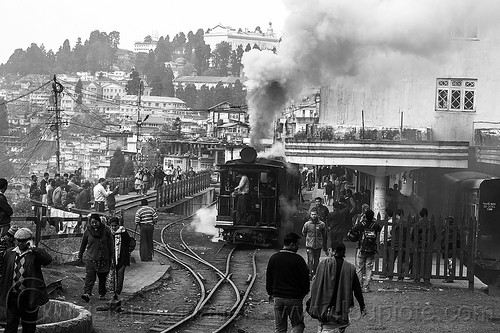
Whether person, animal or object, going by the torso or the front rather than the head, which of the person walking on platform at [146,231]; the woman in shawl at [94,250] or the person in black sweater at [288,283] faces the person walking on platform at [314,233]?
the person in black sweater

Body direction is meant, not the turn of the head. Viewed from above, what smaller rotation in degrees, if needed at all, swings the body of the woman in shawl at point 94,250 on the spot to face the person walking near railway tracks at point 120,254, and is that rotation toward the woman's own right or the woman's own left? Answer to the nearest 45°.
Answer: approximately 135° to the woman's own left

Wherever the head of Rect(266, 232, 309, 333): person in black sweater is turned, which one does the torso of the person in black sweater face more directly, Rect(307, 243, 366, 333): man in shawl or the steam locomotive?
the steam locomotive

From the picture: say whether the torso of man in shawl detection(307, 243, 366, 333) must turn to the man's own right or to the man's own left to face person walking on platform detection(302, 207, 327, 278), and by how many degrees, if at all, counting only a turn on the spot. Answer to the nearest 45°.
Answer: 0° — they already face them

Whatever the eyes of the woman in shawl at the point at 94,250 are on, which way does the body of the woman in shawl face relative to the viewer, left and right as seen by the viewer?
facing the viewer

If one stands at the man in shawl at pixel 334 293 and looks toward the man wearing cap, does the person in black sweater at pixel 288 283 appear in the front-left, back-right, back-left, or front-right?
front-right

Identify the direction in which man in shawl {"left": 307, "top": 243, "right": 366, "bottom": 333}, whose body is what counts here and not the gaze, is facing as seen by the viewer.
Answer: away from the camera

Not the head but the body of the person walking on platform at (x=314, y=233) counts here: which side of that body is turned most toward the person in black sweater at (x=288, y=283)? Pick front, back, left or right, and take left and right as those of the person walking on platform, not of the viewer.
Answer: front

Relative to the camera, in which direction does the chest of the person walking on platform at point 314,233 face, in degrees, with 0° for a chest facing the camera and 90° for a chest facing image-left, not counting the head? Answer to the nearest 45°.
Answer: approximately 0°

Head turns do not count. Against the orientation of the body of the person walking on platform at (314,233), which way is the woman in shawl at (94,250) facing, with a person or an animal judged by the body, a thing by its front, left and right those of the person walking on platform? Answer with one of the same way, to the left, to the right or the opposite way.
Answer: the same way

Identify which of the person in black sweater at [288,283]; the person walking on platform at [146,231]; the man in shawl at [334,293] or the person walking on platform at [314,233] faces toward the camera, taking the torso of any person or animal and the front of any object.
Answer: the person walking on platform at [314,233]

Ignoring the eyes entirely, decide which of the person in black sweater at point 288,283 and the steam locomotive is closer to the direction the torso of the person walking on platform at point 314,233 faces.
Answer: the person in black sweater
